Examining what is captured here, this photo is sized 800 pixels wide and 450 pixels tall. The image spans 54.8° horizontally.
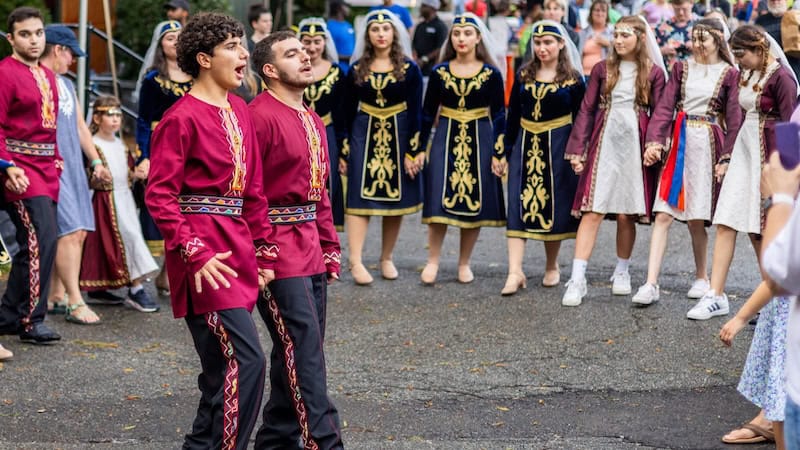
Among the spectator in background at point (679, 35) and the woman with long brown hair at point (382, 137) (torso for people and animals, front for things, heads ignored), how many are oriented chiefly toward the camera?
2

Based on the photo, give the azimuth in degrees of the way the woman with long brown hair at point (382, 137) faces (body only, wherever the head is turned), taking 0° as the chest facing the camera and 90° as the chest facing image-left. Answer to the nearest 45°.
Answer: approximately 0°

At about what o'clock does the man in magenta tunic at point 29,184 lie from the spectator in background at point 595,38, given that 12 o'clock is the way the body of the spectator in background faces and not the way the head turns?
The man in magenta tunic is roughly at 1 o'clock from the spectator in background.

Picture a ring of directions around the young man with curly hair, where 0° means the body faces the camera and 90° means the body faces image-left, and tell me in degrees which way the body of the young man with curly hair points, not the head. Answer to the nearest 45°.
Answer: approximately 315°

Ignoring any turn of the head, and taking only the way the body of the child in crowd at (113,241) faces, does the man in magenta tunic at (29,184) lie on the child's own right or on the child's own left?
on the child's own right

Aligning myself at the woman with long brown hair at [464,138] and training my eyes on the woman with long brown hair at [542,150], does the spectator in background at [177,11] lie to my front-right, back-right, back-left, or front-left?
back-left

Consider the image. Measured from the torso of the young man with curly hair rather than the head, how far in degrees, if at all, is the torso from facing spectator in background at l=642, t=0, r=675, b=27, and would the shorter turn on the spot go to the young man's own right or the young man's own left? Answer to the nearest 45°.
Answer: approximately 90° to the young man's own left

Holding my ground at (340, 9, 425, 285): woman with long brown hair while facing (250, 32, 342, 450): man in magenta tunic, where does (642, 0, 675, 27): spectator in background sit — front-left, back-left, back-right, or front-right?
back-left

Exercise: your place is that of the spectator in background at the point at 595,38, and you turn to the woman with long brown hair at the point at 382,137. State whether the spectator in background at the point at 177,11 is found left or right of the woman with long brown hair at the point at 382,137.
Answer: right
